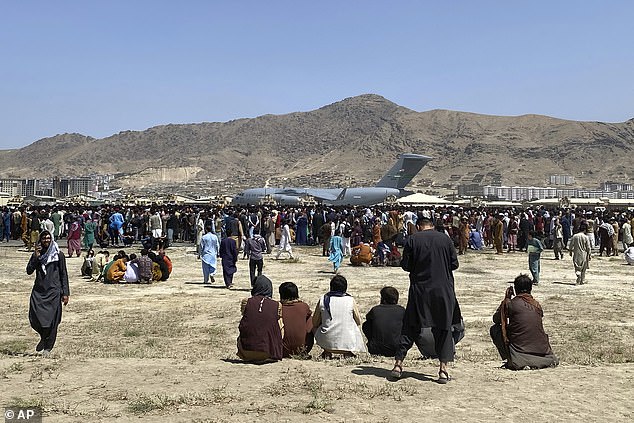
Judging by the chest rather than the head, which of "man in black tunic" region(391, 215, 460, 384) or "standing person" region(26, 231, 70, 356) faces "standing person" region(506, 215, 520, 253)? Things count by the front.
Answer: the man in black tunic

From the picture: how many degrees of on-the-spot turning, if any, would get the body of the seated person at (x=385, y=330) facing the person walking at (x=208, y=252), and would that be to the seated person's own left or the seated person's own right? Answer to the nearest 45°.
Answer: approximately 45° to the seated person's own left

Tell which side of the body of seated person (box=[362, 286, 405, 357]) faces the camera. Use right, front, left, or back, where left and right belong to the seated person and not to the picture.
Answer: back

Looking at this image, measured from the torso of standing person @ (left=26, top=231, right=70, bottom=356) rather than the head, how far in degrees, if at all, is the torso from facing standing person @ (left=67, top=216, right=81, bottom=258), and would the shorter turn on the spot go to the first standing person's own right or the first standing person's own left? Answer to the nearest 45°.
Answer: approximately 180°

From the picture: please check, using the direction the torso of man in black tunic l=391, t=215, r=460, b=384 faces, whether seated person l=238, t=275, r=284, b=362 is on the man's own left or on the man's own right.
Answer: on the man's own left

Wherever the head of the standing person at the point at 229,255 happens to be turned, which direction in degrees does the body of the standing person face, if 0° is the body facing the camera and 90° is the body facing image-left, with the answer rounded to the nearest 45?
approximately 180°

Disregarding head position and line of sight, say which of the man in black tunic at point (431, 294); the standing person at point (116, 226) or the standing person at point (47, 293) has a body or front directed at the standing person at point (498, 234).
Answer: the man in black tunic

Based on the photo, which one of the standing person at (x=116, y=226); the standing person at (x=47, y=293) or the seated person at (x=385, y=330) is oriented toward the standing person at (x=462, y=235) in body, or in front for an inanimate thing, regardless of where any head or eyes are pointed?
the seated person

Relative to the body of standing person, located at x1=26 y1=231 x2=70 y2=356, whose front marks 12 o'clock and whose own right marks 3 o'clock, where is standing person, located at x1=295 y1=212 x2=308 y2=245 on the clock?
standing person, located at x1=295 y1=212 x2=308 y2=245 is roughly at 7 o'clock from standing person, located at x1=26 y1=231 x2=70 y2=356.

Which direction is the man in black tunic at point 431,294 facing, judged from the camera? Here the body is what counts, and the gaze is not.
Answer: away from the camera

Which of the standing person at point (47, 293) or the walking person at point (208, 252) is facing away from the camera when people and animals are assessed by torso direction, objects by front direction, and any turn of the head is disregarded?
the walking person at point (208, 252)

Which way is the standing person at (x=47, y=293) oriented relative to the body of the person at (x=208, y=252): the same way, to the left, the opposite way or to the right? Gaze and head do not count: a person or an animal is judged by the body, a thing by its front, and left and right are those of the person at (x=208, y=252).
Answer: the opposite way
